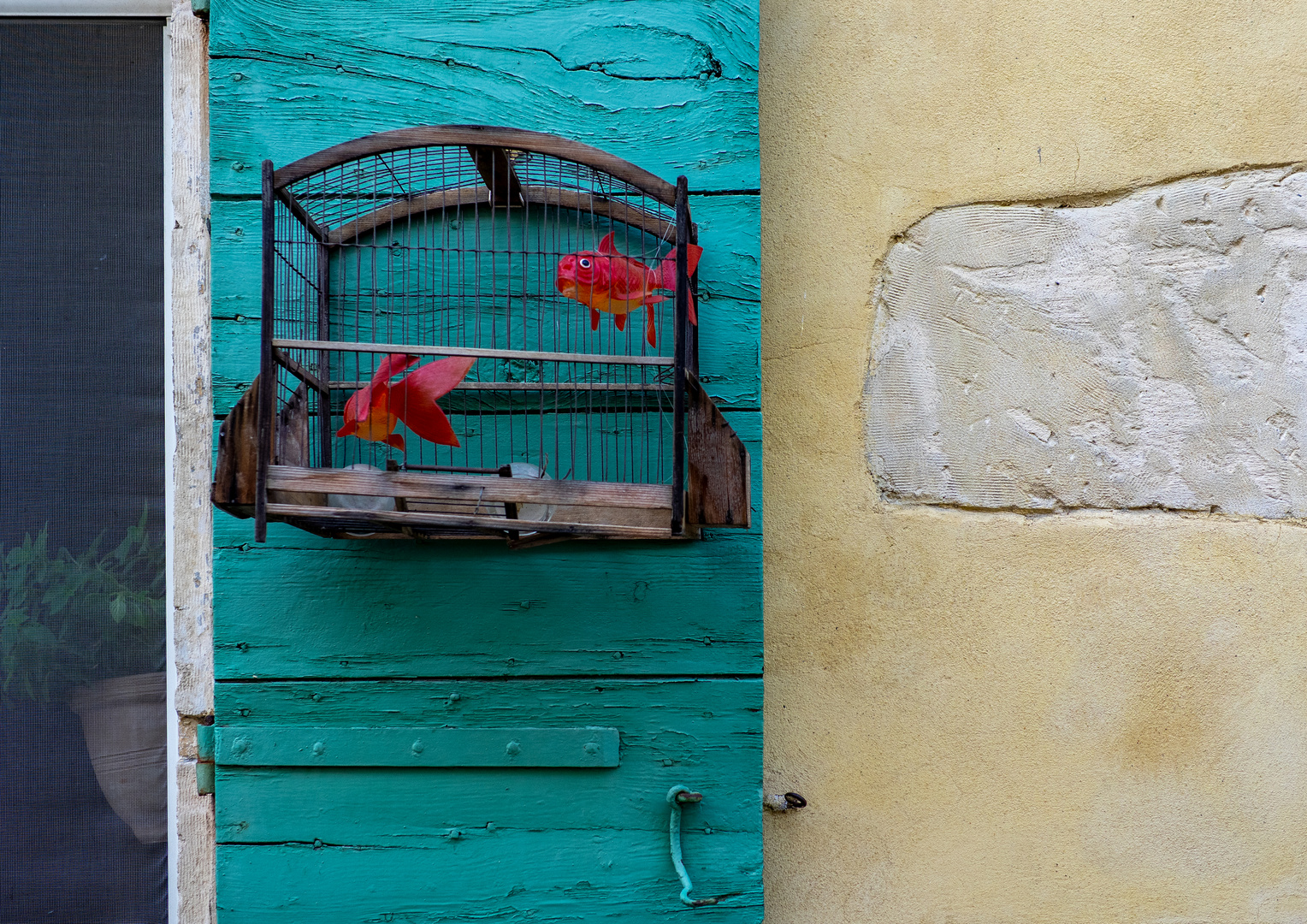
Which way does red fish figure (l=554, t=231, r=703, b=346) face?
to the viewer's left

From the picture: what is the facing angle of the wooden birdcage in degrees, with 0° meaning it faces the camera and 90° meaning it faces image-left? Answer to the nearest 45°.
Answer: approximately 0°

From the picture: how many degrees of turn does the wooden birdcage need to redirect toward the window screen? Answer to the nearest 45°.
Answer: approximately 90° to its right
